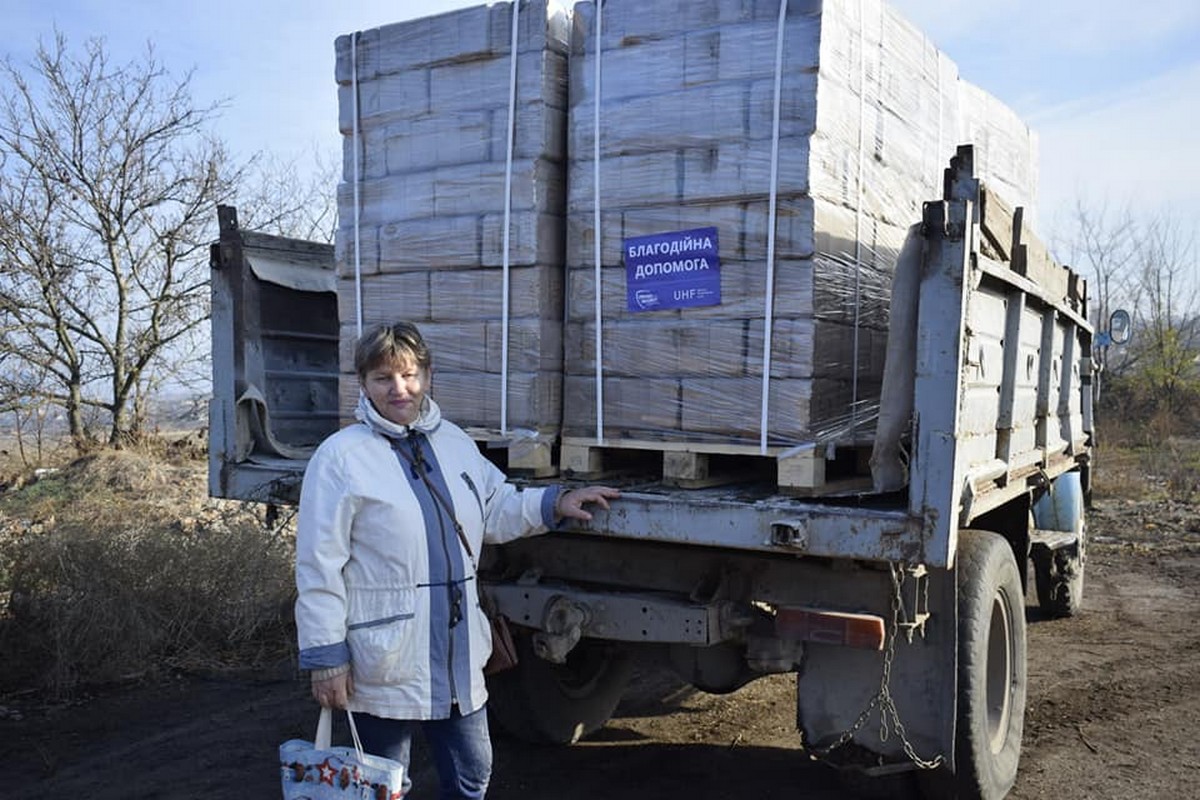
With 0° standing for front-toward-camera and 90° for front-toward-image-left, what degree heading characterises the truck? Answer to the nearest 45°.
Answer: approximately 225°

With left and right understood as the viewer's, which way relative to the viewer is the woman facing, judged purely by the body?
facing the viewer and to the right of the viewer

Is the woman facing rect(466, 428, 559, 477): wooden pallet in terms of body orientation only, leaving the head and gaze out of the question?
no

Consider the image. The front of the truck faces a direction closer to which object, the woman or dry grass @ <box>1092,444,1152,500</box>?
the dry grass

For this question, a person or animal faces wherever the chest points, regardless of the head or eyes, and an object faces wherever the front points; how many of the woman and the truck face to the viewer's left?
0

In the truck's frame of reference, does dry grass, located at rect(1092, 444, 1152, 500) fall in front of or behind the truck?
in front

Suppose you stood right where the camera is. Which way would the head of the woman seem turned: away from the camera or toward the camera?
toward the camera
